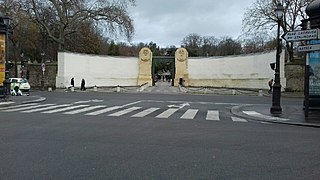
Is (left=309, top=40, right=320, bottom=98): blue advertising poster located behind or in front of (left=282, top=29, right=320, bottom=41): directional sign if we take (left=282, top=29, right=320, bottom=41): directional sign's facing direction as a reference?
behind

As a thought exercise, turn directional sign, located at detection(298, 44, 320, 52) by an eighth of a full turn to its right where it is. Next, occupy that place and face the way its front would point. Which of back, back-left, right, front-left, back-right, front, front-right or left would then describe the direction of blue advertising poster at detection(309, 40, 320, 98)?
back-right

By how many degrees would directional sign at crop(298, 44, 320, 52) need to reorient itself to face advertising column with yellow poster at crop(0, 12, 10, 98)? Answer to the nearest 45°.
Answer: approximately 90° to its right

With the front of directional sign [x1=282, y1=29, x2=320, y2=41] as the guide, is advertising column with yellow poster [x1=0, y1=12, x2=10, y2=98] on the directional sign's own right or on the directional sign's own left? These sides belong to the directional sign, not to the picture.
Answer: on the directional sign's own right

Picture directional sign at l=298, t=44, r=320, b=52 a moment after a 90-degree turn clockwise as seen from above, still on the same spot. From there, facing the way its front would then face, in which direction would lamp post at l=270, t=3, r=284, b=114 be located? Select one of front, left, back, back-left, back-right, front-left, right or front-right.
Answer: front-right

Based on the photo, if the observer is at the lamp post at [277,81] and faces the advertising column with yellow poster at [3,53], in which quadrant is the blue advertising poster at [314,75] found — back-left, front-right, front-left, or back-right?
back-right

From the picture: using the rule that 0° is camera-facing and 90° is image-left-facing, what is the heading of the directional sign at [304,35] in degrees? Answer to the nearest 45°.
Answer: approximately 0°

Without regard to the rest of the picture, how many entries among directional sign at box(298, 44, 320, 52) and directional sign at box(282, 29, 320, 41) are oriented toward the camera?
2
